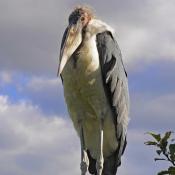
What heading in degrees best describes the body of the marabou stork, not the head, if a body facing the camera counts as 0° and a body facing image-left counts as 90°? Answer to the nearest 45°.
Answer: approximately 45°
